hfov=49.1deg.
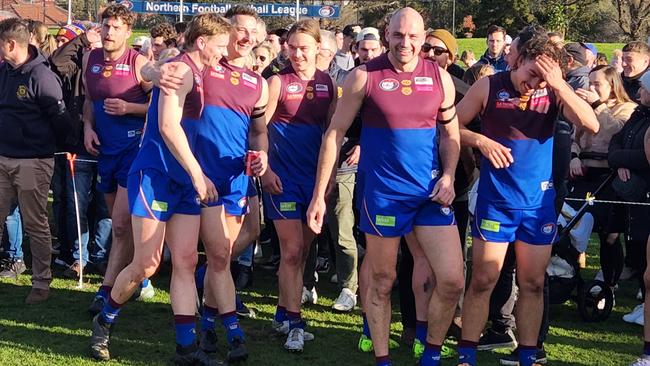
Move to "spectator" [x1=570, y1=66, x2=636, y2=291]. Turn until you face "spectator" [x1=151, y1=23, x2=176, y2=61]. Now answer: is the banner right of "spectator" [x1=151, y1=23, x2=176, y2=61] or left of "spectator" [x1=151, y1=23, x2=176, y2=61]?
right

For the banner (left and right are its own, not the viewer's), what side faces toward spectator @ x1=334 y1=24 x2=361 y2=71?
front

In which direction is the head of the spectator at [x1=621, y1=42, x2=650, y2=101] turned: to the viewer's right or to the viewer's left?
to the viewer's left

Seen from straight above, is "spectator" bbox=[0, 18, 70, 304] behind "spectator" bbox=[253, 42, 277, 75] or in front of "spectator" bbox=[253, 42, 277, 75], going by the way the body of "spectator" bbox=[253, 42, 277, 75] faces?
in front

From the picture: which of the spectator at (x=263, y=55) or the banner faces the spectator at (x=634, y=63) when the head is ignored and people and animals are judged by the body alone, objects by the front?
the banner

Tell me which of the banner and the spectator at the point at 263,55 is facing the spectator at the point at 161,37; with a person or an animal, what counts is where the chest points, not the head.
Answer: the banner

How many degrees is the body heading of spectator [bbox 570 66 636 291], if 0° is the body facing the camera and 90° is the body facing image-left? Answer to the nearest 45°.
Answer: approximately 45°

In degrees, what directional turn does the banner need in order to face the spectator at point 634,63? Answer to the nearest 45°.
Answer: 0° — it already faces them

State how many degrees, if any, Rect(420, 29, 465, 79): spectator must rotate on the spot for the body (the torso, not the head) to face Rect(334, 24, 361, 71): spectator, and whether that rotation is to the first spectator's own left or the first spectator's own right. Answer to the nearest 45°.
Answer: approximately 135° to the first spectator's own right
